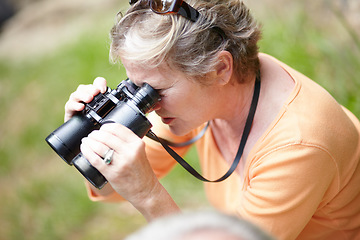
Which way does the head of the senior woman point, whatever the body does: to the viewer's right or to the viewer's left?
to the viewer's left

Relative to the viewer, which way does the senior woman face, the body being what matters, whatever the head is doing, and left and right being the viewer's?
facing to the left of the viewer
